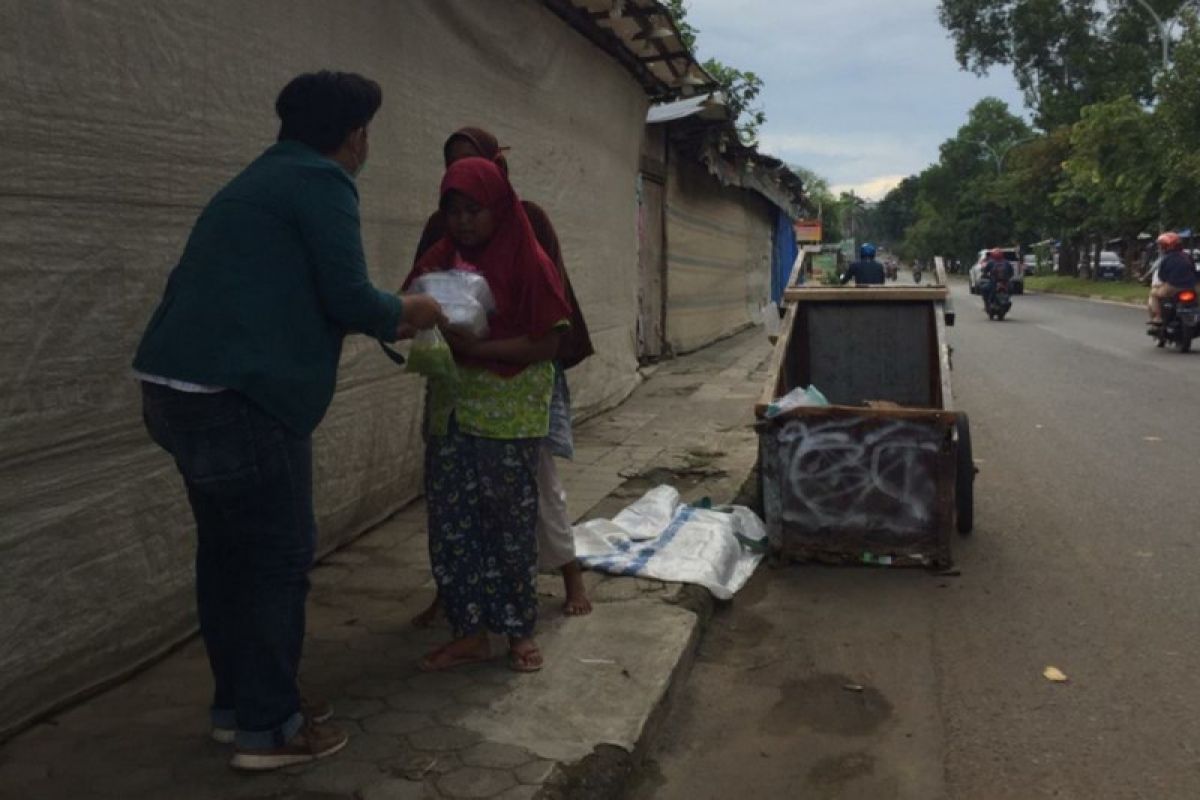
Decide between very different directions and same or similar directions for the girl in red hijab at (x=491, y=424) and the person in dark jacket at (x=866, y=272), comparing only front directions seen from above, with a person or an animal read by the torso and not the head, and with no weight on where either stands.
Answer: very different directions

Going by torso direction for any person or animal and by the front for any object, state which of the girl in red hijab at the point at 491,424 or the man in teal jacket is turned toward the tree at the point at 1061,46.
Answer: the man in teal jacket

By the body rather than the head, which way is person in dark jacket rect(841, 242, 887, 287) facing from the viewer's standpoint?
away from the camera

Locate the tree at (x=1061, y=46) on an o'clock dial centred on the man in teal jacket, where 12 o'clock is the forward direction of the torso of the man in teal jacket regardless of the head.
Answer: The tree is roughly at 12 o'clock from the man in teal jacket.

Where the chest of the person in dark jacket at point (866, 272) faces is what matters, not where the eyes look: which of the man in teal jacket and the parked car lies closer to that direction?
the parked car

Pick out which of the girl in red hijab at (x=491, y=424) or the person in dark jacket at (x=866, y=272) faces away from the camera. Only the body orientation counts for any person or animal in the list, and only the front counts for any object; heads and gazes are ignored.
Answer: the person in dark jacket

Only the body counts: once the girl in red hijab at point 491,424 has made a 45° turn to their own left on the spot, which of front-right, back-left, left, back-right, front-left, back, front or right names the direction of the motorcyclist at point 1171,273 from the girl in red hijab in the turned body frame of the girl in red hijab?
back-left

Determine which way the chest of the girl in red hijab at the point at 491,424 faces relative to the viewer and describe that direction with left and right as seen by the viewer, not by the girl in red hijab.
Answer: facing the viewer and to the left of the viewer

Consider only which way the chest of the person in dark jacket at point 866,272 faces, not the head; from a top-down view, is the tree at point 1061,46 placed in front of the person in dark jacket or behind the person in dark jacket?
in front

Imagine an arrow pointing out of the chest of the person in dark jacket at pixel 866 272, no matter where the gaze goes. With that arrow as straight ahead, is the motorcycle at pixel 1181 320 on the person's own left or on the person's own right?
on the person's own right

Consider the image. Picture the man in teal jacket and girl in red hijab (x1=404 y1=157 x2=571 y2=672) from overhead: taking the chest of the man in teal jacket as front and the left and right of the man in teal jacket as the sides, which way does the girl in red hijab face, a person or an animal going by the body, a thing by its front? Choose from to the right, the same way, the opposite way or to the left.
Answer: the opposite way

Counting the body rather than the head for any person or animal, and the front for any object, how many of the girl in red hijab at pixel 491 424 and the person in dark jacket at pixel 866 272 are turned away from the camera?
1

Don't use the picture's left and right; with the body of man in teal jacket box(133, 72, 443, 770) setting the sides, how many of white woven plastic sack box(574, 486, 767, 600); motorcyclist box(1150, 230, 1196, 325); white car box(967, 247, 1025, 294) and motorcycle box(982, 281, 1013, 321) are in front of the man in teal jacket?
4

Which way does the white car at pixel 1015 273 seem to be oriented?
away from the camera
